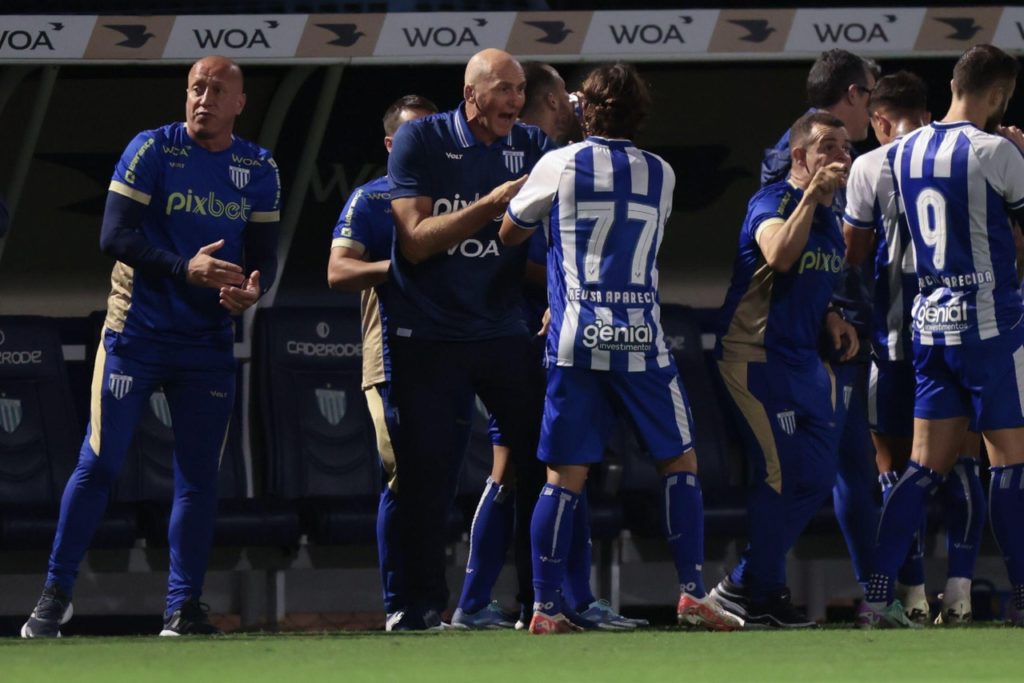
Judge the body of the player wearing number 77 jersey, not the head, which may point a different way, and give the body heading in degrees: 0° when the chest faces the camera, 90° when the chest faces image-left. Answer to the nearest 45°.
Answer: approximately 180°

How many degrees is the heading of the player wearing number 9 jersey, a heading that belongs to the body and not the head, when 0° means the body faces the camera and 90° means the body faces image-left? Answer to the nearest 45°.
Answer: approximately 225°

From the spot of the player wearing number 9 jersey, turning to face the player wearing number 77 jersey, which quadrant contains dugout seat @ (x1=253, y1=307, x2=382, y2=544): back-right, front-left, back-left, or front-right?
front-right

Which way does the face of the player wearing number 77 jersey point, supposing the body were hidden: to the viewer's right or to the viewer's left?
to the viewer's left

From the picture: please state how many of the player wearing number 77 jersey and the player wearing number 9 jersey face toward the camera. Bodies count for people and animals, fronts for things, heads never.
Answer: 0

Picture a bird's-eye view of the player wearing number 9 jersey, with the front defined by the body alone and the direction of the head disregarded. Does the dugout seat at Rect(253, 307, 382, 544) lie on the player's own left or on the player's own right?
on the player's own left

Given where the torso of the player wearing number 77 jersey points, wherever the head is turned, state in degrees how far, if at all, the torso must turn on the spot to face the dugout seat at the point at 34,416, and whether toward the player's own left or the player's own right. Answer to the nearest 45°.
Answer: approximately 45° to the player's own left

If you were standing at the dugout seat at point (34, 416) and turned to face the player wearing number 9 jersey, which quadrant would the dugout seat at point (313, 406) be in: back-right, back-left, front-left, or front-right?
front-left
